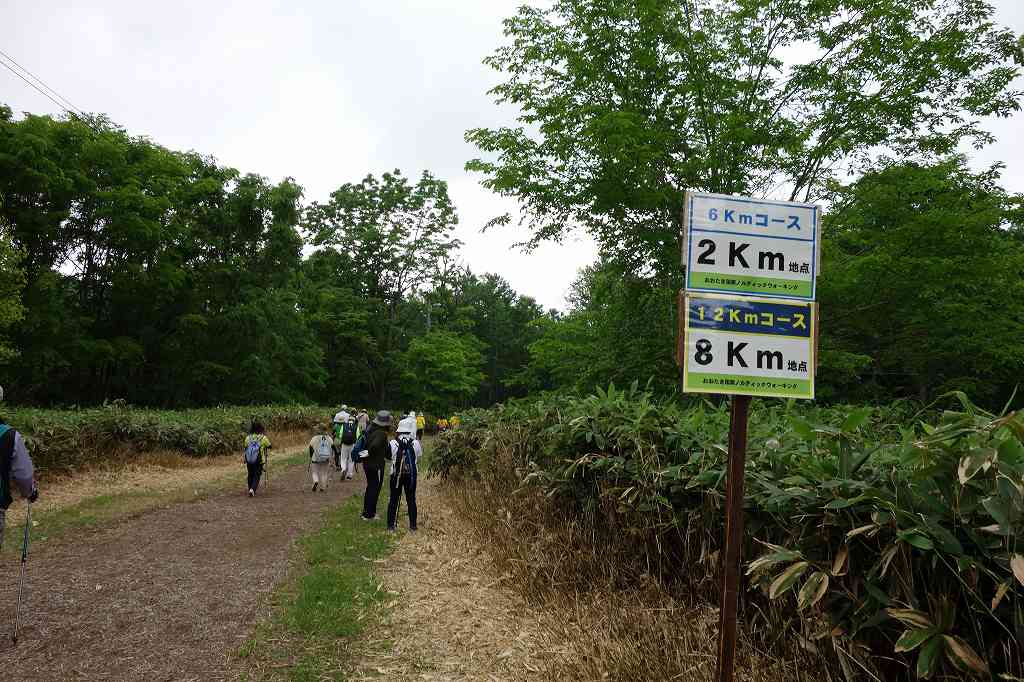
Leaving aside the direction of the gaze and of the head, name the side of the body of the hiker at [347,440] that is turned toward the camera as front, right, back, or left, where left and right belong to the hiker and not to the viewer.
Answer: back

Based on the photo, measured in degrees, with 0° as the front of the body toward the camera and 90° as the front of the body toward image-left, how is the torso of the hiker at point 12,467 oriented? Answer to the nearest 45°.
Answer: approximately 180°

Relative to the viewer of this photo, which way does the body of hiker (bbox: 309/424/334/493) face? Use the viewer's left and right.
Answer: facing away from the viewer

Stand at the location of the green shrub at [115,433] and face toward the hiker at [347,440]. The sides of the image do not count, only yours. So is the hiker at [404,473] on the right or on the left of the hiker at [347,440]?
right

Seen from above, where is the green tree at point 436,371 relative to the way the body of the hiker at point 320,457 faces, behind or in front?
in front

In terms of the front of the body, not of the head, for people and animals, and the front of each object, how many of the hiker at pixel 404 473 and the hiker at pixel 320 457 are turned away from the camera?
2

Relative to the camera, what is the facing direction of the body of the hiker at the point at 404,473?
away from the camera

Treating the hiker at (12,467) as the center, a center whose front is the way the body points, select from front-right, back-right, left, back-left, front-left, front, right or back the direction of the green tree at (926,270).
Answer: right

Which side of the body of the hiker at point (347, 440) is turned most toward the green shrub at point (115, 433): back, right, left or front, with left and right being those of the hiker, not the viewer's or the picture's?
left

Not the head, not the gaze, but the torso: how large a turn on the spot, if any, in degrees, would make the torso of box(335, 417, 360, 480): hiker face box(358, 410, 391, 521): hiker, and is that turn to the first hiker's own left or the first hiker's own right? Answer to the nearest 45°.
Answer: approximately 180°
